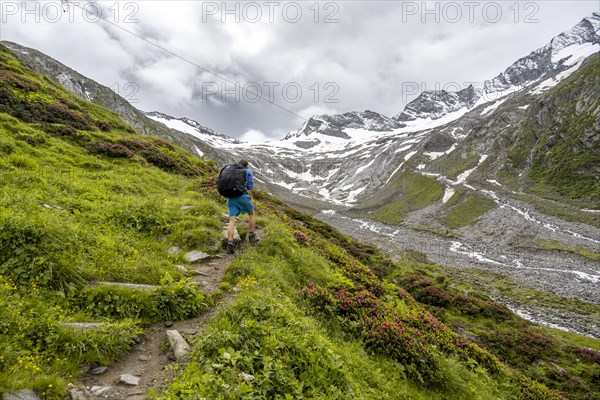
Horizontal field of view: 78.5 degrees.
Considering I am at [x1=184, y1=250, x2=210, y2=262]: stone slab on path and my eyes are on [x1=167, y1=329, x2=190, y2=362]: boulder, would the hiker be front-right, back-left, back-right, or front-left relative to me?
back-left

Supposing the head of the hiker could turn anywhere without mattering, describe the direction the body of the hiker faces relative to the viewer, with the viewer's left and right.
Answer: facing away from the viewer and to the right of the viewer

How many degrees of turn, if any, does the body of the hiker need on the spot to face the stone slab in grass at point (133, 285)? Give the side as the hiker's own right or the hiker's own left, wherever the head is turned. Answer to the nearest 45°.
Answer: approximately 180°

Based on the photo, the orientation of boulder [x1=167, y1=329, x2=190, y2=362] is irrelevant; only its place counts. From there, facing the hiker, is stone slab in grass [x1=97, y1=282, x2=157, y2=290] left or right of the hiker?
left

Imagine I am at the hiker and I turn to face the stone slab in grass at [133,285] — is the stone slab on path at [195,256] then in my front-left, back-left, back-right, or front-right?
front-right

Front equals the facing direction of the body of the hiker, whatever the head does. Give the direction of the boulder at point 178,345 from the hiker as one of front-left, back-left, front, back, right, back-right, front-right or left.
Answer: back-right

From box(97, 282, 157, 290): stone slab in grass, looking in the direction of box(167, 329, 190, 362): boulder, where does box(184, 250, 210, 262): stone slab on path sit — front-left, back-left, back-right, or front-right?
back-left
